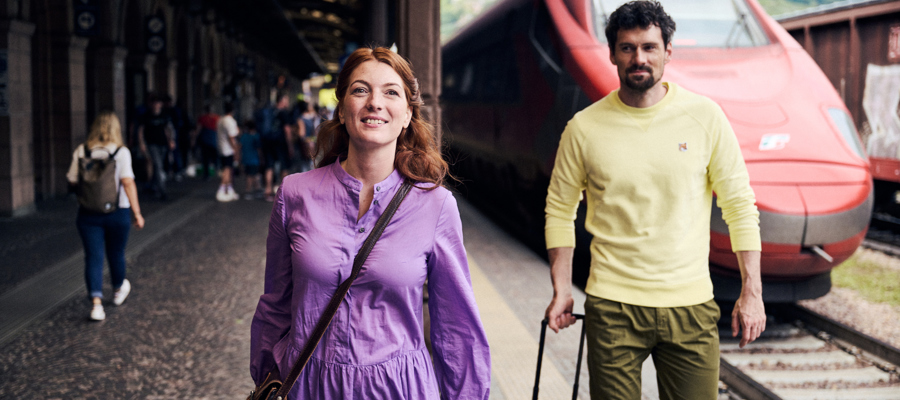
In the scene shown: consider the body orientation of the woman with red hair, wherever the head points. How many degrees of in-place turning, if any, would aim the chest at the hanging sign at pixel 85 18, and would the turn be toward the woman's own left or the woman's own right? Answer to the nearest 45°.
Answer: approximately 180°

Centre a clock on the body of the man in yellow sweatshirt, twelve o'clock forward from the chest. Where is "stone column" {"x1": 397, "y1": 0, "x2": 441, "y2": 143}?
The stone column is roughly at 5 o'clock from the man in yellow sweatshirt.

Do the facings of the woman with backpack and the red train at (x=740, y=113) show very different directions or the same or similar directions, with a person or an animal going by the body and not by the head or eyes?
very different directions

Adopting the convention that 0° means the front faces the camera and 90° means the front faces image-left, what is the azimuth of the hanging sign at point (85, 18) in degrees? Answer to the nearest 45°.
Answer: approximately 0°

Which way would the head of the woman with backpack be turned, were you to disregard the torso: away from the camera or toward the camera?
away from the camera

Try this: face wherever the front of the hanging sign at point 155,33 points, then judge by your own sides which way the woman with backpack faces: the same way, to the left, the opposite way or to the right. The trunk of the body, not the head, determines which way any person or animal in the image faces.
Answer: the opposite way

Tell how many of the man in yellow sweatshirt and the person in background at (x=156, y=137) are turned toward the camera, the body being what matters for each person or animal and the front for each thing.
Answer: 2

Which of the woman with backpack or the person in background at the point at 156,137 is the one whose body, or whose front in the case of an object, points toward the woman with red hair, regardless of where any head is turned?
the person in background

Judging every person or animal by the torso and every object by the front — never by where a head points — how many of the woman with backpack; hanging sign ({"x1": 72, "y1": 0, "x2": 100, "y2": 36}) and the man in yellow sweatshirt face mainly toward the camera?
2
